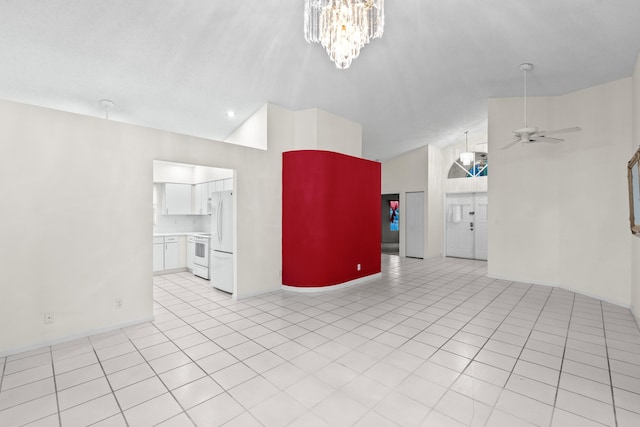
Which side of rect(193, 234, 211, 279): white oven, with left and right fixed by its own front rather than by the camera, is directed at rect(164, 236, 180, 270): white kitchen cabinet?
right

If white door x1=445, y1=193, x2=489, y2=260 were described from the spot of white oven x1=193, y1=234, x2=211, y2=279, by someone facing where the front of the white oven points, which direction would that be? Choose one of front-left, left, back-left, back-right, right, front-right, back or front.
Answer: back-left

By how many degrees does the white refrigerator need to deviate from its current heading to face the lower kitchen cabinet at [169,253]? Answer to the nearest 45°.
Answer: approximately 90° to its right

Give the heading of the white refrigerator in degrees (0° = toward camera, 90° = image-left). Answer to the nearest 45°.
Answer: approximately 45°

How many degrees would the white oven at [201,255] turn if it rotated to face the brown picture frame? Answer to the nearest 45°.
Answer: approximately 90° to its left

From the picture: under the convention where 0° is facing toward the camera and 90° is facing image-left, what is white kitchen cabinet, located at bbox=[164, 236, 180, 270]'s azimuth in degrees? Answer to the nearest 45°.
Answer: approximately 0°

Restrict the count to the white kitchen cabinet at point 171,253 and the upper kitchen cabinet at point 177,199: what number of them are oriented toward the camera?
2

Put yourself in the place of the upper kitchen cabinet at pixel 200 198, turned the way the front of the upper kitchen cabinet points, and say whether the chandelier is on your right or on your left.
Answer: on your left
